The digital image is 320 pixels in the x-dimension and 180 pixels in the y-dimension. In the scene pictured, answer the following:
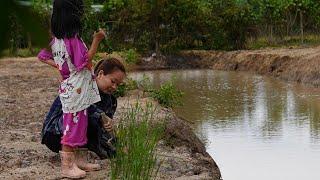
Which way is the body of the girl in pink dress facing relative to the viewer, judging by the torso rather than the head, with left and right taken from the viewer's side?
facing away from the viewer and to the right of the viewer

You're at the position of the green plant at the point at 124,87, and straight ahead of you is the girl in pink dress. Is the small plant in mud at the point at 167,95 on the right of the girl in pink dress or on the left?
left

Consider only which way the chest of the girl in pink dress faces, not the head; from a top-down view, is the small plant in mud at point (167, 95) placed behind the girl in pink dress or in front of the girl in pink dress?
in front

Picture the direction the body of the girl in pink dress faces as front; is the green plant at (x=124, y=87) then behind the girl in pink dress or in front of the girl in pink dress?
in front
